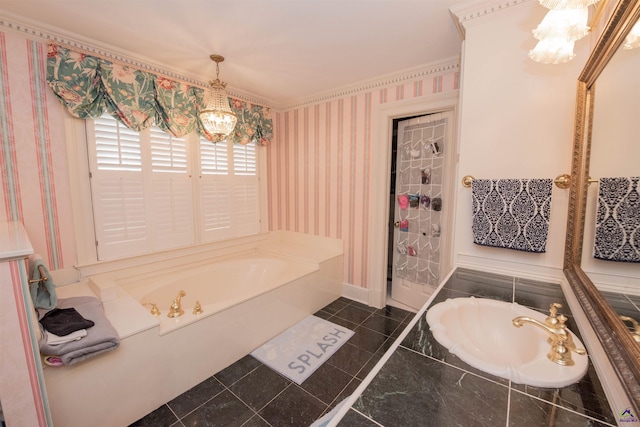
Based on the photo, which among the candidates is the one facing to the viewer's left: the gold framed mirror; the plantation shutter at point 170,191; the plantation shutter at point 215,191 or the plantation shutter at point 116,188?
the gold framed mirror

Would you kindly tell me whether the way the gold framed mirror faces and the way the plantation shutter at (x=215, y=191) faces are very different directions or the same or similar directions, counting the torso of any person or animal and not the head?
very different directions

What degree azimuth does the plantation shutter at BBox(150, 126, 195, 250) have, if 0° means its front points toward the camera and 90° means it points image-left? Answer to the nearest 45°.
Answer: approximately 315°

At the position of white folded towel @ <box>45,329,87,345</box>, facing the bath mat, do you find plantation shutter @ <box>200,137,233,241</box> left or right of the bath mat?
left

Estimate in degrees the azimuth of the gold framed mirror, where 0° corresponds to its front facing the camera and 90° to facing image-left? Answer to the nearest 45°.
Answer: approximately 90°

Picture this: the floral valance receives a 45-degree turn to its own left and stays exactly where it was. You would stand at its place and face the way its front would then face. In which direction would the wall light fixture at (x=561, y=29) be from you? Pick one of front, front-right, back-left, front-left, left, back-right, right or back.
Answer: front-right

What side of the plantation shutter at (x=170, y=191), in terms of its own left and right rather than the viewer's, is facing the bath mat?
front

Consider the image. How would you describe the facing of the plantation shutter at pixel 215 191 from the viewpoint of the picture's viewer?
facing the viewer and to the right of the viewer

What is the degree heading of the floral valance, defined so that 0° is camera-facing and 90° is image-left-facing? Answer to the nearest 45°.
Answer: approximately 315°
